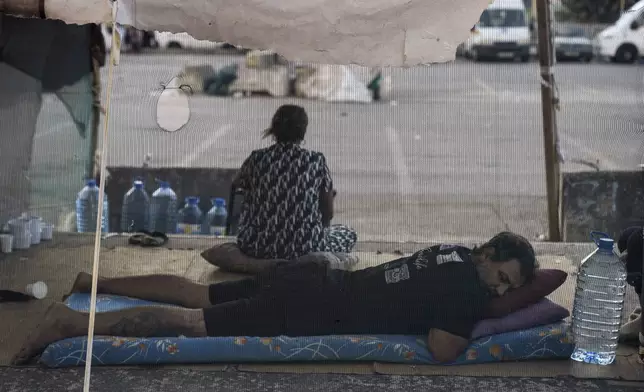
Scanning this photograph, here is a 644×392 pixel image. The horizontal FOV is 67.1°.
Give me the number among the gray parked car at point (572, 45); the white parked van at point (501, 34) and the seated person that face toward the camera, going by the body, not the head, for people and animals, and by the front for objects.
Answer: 2

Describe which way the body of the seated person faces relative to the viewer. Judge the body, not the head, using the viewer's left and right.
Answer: facing away from the viewer

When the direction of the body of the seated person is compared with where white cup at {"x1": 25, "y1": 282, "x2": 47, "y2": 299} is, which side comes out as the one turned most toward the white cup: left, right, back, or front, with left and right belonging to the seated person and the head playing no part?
left

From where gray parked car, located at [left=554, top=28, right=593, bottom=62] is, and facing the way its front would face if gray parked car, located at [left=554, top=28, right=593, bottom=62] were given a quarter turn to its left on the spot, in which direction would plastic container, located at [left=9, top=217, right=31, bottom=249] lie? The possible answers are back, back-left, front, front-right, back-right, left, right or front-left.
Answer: back-right

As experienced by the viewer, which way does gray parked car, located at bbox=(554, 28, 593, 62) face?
facing the viewer

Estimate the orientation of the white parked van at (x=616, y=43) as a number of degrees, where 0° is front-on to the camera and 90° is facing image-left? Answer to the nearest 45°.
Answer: approximately 45°

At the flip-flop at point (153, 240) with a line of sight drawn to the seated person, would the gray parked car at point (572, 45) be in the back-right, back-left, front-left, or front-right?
front-left

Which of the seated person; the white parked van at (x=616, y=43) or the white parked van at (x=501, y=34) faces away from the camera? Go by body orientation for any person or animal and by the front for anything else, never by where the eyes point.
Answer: the seated person

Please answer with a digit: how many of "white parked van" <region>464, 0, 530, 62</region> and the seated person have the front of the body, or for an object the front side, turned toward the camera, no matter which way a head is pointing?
1

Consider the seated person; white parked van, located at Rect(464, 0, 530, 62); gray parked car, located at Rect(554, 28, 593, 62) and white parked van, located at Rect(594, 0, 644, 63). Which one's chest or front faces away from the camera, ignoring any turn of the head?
the seated person

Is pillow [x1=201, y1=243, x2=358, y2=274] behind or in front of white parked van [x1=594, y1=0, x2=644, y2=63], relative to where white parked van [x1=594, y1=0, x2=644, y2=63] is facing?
in front

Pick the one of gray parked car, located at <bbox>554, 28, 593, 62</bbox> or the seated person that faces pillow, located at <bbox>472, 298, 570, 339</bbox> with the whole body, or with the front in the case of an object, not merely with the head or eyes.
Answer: the gray parked car

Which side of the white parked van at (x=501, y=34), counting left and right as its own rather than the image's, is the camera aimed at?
front

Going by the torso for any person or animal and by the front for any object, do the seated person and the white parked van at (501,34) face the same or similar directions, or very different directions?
very different directions

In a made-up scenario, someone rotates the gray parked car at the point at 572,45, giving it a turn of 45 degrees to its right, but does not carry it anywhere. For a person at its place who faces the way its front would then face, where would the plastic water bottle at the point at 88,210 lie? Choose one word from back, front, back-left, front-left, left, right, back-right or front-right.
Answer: front
